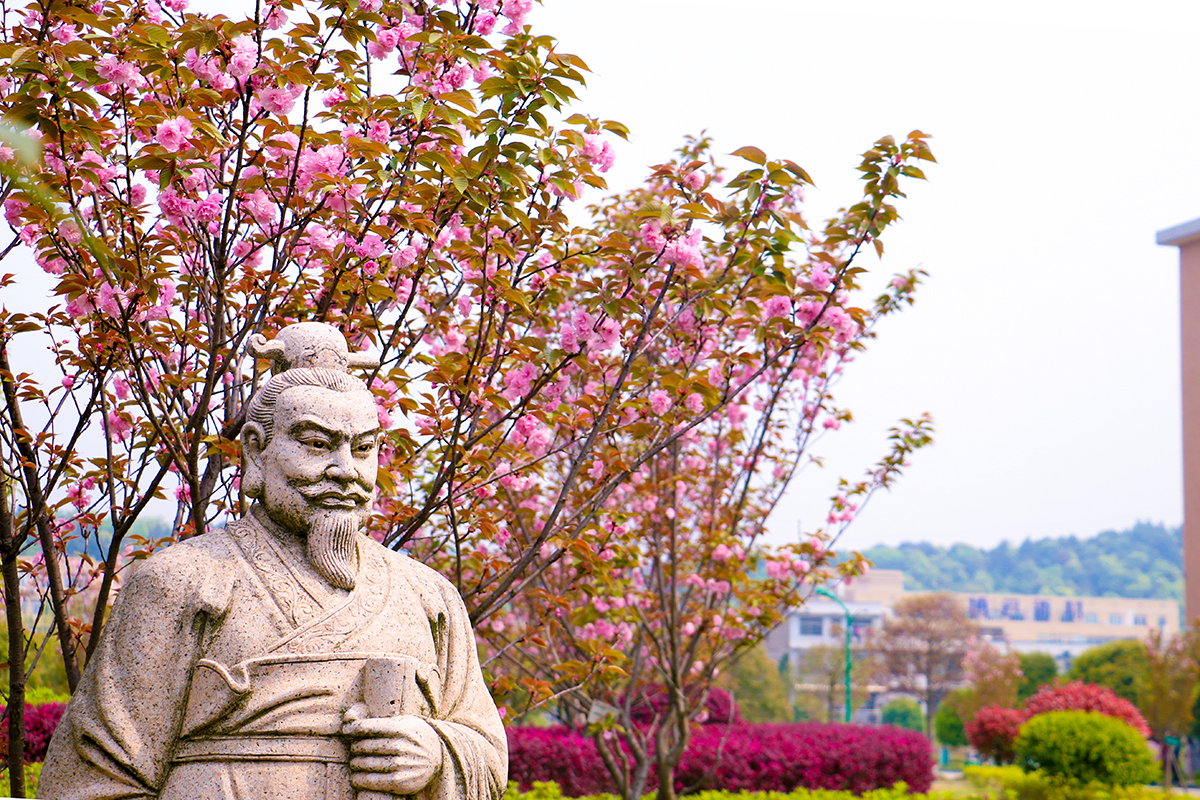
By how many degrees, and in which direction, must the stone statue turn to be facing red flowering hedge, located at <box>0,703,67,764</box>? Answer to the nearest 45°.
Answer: approximately 135° to its left

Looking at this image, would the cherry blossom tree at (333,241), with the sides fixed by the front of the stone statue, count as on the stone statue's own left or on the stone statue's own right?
on the stone statue's own left

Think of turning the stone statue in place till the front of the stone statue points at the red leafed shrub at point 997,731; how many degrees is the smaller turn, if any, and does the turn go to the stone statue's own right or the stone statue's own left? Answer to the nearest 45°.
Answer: approximately 90° to the stone statue's own left

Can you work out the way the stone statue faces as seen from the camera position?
facing the viewer and to the right of the viewer

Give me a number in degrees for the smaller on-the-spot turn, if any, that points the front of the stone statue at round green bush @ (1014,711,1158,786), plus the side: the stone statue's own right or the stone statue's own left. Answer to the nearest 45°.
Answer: approximately 90° to the stone statue's own left

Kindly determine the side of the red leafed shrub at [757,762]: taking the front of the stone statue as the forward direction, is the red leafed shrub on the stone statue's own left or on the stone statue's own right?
on the stone statue's own left

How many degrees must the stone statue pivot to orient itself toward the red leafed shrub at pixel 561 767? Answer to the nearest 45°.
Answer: approximately 135° to its left
